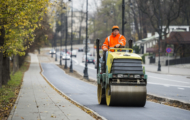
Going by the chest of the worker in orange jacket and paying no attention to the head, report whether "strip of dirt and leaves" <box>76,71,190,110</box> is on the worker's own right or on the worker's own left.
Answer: on the worker's own left

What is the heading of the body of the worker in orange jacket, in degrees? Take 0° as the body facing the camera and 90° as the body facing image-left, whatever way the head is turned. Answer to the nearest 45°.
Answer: approximately 0°
